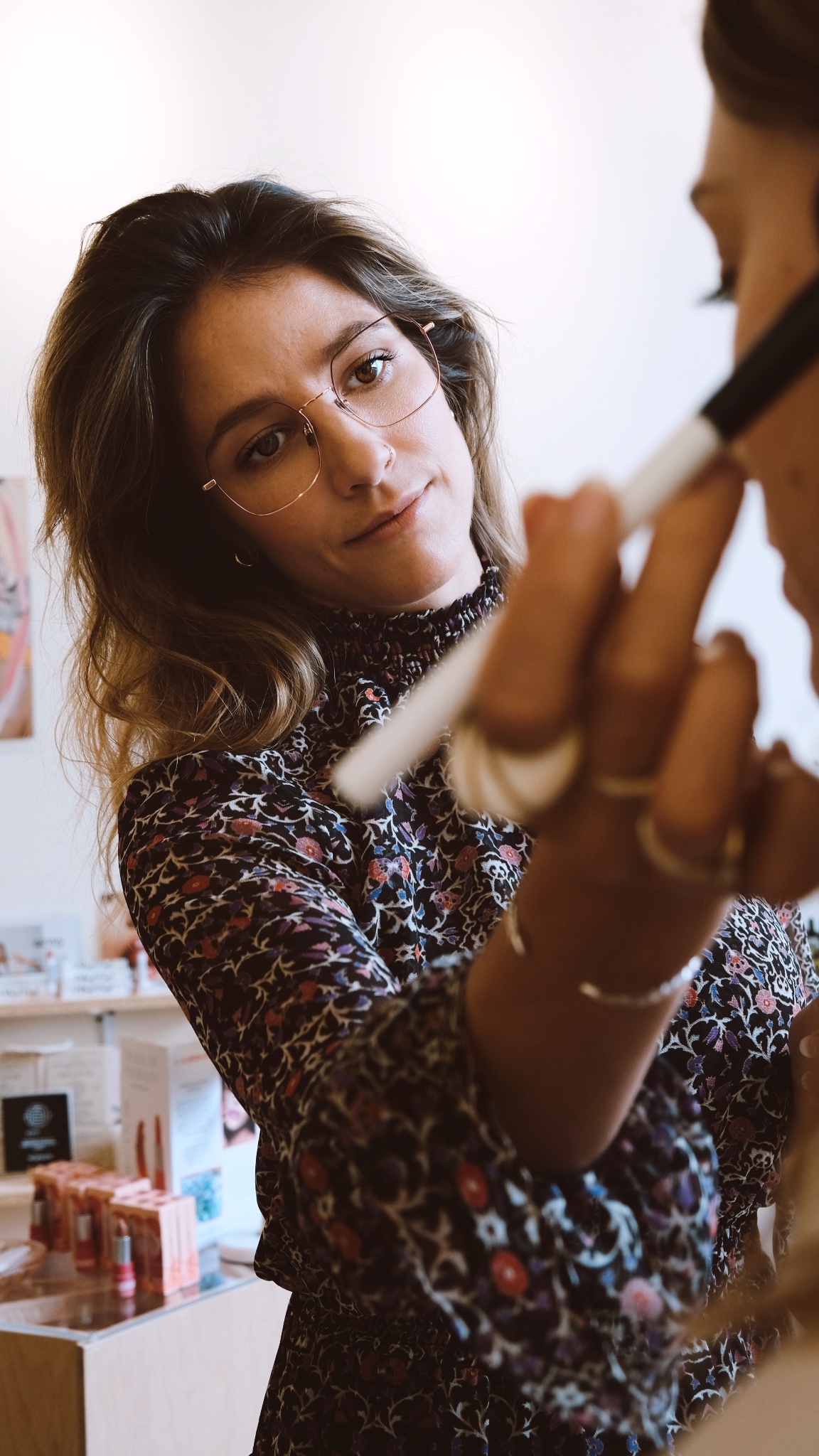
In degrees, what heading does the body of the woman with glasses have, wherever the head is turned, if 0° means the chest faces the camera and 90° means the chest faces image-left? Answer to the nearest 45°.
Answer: approximately 315°

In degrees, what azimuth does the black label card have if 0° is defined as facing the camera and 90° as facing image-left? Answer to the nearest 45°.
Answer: approximately 0°

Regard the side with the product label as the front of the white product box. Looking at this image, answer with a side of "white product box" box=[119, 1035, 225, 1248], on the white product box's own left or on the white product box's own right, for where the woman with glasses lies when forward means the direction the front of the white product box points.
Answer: on the white product box's own left

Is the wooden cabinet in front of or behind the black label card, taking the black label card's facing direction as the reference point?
in front

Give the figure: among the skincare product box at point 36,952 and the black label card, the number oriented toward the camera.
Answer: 2

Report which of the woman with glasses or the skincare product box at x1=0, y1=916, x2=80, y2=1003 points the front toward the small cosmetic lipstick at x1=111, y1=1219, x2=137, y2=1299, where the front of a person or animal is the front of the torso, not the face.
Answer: the skincare product box
